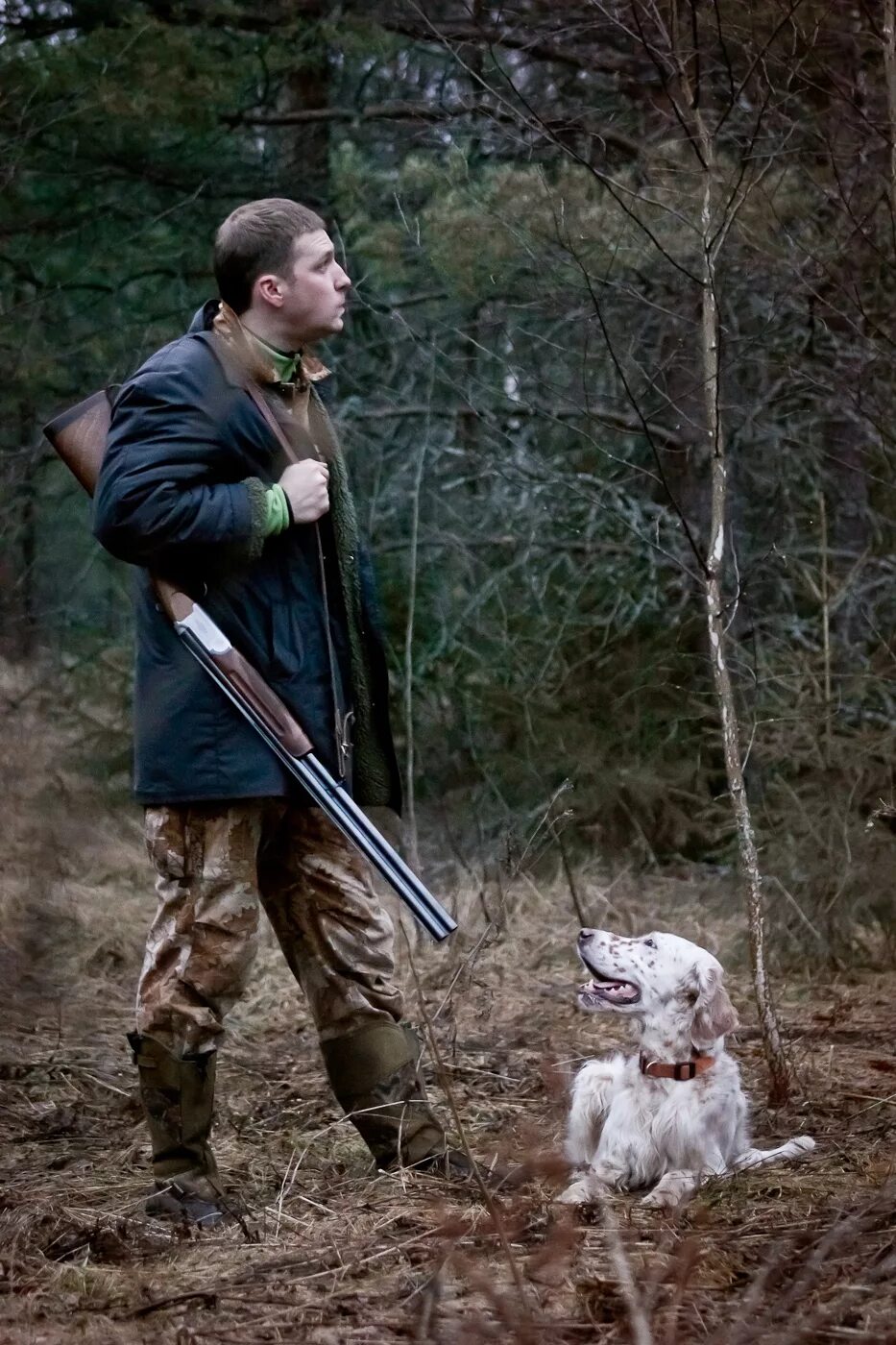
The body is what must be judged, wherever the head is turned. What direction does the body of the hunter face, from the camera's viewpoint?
to the viewer's right
